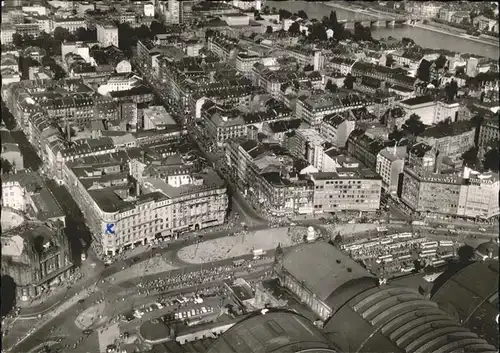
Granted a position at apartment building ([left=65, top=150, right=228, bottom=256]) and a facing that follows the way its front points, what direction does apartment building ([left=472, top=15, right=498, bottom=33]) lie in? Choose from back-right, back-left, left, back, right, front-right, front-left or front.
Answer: left

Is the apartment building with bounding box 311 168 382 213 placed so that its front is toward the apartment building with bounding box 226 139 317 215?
no

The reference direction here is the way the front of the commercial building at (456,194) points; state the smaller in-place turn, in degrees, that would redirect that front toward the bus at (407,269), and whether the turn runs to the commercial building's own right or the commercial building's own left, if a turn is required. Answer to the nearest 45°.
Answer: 0° — it already faces it

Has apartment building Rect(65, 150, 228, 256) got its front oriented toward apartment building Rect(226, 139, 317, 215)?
no

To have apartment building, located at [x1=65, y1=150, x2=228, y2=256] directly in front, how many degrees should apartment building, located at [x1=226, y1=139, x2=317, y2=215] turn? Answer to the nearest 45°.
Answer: approximately 45° to its right

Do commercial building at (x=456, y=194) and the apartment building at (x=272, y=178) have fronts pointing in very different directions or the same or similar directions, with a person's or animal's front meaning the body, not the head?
same or similar directions

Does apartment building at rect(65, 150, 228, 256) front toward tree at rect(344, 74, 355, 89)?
no

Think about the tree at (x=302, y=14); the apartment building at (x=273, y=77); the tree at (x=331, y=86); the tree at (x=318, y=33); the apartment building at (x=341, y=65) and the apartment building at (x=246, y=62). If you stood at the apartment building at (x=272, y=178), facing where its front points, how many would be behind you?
6

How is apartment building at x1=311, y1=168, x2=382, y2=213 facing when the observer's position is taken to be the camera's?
facing the viewer

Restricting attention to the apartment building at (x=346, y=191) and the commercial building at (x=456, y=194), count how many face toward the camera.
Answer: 2

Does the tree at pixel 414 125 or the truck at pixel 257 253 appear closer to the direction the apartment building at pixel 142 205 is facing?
the truck

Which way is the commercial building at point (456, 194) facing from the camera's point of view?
toward the camera
